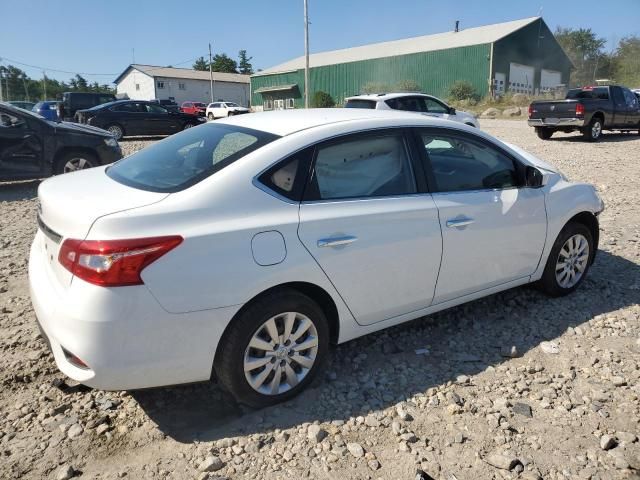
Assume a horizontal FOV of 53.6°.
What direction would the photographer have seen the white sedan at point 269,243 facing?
facing away from the viewer and to the right of the viewer

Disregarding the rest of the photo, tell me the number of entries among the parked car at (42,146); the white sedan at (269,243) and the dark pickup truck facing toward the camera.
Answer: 0

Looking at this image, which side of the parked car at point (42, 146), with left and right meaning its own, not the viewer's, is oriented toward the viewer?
right

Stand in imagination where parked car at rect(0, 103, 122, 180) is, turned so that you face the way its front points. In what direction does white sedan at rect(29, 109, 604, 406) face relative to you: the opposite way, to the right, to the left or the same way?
the same way

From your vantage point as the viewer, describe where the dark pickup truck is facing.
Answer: facing away from the viewer and to the right of the viewer

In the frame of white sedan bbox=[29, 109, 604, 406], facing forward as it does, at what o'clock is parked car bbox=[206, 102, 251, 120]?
The parked car is roughly at 10 o'clock from the white sedan.

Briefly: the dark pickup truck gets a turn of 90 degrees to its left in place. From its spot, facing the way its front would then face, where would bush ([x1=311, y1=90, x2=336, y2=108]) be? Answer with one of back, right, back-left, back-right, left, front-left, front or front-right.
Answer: front

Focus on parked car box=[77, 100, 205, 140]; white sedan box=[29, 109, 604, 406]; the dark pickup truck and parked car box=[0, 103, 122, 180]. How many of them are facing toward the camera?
0

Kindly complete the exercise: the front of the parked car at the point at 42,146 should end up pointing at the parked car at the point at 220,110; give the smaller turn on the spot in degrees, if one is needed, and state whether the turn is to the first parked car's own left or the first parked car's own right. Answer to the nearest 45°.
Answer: approximately 90° to the first parked car's own left

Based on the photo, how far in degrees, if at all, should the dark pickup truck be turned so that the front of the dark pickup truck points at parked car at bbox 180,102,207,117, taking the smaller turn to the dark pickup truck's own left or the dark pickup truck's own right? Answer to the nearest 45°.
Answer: approximately 90° to the dark pickup truck's own left

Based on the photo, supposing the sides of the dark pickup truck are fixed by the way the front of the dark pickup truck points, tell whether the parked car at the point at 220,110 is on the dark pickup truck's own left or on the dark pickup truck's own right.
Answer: on the dark pickup truck's own left

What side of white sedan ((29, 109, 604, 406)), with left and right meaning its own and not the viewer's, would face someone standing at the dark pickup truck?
front

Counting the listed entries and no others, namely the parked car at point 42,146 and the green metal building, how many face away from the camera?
0
